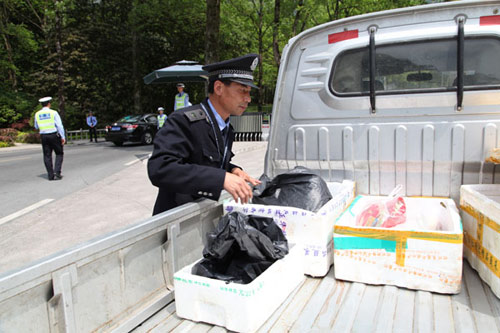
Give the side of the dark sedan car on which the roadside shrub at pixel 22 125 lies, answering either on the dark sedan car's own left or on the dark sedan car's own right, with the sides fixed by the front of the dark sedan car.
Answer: on the dark sedan car's own left

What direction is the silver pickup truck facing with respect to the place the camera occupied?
facing away from the viewer
